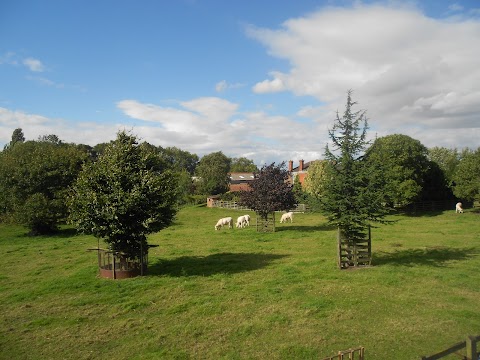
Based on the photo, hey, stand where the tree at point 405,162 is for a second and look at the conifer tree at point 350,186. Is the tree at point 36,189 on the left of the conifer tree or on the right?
right

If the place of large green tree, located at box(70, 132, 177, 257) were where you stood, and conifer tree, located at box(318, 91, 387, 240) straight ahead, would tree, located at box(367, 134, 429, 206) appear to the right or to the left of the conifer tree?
left

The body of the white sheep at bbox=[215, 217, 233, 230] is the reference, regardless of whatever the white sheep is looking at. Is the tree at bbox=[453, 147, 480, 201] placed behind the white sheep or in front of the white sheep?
behind

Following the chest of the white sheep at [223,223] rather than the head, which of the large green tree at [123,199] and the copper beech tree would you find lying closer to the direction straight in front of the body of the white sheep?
the large green tree

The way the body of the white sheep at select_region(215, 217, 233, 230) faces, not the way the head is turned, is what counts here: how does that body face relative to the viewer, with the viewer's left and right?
facing to the left of the viewer

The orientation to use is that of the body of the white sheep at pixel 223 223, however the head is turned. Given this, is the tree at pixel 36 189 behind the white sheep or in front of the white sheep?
in front

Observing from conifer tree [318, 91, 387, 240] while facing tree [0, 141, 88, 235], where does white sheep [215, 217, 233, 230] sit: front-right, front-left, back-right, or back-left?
front-right

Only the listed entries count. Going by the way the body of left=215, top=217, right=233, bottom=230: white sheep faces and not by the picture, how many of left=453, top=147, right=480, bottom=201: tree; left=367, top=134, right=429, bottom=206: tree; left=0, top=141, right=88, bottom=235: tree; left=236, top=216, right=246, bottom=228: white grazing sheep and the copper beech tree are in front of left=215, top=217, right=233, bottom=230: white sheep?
1

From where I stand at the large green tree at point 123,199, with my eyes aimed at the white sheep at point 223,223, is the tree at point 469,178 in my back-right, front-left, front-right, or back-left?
front-right

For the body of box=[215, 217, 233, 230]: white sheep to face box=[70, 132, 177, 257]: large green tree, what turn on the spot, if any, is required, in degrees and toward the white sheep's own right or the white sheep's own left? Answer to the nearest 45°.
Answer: approximately 90° to the white sheep's own left

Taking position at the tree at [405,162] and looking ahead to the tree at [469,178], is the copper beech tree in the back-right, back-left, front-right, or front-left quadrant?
back-right

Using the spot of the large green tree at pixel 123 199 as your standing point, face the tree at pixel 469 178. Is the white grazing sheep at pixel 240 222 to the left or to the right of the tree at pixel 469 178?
left
